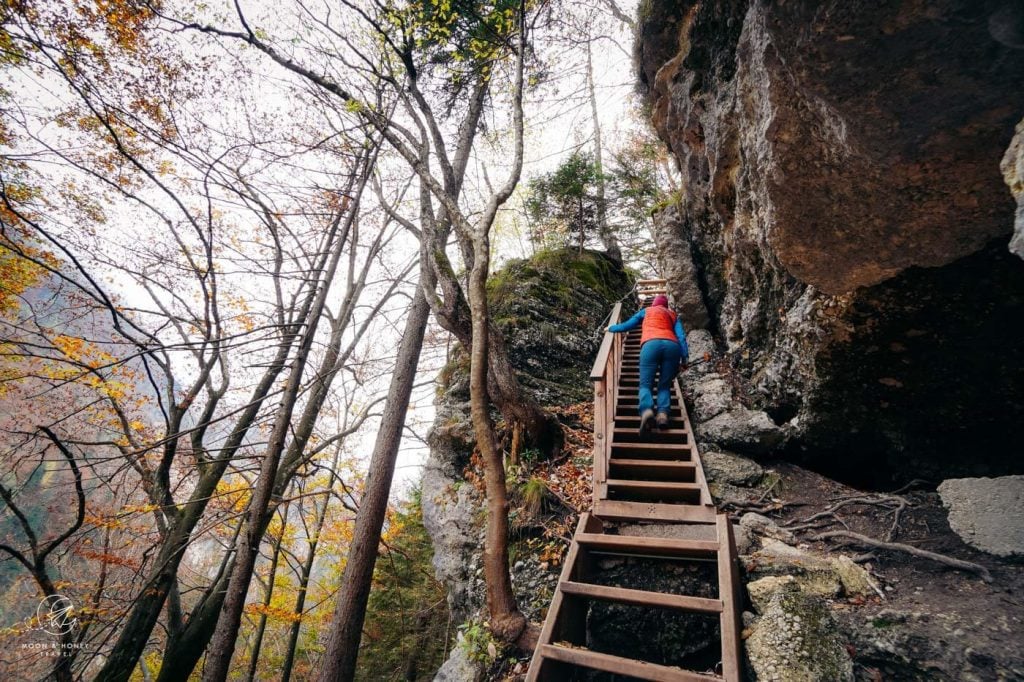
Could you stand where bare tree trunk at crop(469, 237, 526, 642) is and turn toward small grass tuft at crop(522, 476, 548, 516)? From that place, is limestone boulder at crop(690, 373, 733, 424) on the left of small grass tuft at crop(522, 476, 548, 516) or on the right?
right

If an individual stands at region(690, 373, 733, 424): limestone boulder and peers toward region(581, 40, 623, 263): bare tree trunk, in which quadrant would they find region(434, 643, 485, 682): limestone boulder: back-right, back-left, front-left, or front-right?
back-left

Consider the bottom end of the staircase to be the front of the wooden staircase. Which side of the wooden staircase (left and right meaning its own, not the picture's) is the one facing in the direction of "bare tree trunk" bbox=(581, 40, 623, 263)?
back

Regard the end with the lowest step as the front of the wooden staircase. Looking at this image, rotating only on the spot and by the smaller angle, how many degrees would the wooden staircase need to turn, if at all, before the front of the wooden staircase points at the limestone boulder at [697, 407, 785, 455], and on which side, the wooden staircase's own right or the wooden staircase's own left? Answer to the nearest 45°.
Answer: approximately 135° to the wooden staircase's own left

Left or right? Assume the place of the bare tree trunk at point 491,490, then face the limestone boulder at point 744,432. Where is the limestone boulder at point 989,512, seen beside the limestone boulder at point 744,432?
right

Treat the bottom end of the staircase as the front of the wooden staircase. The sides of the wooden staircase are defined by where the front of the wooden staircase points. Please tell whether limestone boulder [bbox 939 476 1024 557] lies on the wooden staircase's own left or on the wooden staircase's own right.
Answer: on the wooden staircase's own left

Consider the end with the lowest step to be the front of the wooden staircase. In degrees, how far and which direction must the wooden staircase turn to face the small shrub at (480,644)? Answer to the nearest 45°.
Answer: approximately 90° to its right

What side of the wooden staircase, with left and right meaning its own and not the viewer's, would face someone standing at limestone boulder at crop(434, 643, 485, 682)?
right

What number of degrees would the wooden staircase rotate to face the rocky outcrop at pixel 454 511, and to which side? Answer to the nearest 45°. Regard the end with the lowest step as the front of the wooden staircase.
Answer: approximately 135° to its right

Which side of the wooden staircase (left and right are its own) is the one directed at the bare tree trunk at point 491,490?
right

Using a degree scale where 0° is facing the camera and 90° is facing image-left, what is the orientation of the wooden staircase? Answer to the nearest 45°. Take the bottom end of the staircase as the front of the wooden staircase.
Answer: approximately 0°

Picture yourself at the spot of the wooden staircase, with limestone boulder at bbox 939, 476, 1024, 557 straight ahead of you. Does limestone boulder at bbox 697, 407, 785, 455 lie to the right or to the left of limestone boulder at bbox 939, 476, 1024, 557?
left
